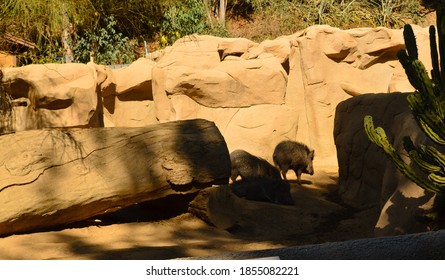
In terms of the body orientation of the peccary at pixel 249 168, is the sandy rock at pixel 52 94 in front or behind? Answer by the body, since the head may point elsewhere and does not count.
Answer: behind

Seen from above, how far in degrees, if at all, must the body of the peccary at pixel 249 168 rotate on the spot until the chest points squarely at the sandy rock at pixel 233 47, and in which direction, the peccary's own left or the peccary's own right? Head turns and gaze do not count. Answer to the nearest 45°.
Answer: approximately 90° to the peccary's own left

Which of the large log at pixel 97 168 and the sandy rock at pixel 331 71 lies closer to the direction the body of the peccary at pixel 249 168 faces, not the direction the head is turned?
the sandy rock

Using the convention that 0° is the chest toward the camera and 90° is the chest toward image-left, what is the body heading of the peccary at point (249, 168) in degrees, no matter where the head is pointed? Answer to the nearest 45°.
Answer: approximately 270°

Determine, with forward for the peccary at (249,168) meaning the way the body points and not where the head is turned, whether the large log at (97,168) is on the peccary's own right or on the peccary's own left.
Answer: on the peccary's own right

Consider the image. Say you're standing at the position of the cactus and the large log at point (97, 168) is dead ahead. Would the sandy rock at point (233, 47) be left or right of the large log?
right

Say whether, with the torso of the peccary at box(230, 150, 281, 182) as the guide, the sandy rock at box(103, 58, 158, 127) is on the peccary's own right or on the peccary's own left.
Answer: on the peccary's own left

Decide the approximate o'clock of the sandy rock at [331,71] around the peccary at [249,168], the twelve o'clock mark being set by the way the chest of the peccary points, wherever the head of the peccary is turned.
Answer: The sandy rock is roughly at 10 o'clock from the peccary.

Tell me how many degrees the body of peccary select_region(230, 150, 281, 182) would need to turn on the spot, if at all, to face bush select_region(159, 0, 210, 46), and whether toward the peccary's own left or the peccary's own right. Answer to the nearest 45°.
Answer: approximately 90° to the peccary's own left

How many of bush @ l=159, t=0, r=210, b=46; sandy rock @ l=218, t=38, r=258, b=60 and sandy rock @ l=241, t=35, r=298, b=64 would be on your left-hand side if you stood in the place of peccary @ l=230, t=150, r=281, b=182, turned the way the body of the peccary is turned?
3

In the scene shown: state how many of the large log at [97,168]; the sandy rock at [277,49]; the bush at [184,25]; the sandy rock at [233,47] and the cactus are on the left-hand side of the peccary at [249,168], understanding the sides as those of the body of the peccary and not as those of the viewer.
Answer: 3
